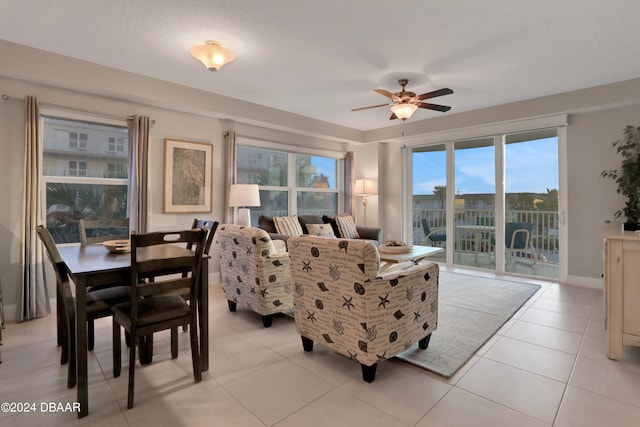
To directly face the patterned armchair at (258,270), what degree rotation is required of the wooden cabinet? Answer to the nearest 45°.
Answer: approximately 45° to its left

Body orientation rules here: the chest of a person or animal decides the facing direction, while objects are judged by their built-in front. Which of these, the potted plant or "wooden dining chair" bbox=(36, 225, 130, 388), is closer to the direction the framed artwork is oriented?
the potted plant

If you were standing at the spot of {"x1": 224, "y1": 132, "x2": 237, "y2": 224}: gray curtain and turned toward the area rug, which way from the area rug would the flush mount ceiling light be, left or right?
right

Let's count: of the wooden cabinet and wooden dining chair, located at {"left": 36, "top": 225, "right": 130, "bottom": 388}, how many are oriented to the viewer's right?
1

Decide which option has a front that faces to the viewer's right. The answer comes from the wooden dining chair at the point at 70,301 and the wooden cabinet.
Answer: the wooden dining chair

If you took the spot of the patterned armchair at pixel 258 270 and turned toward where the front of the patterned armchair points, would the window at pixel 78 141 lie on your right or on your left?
on your left

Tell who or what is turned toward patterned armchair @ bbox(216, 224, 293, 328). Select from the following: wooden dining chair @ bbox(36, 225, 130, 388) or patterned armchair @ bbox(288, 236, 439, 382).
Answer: the wooden dining chair

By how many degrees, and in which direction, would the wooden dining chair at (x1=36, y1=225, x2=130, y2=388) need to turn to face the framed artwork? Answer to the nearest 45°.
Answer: approximately 45° to its left

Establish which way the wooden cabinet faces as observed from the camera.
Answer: facing to the left of the viewer

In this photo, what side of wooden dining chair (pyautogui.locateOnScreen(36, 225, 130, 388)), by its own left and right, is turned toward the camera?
right

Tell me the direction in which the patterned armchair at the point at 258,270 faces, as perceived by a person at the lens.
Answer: facing away from the viewer and to the right of the viewer

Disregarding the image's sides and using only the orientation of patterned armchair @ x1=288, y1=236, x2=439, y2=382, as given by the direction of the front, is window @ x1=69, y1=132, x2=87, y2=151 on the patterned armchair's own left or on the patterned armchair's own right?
on the patterned armchair's own left
